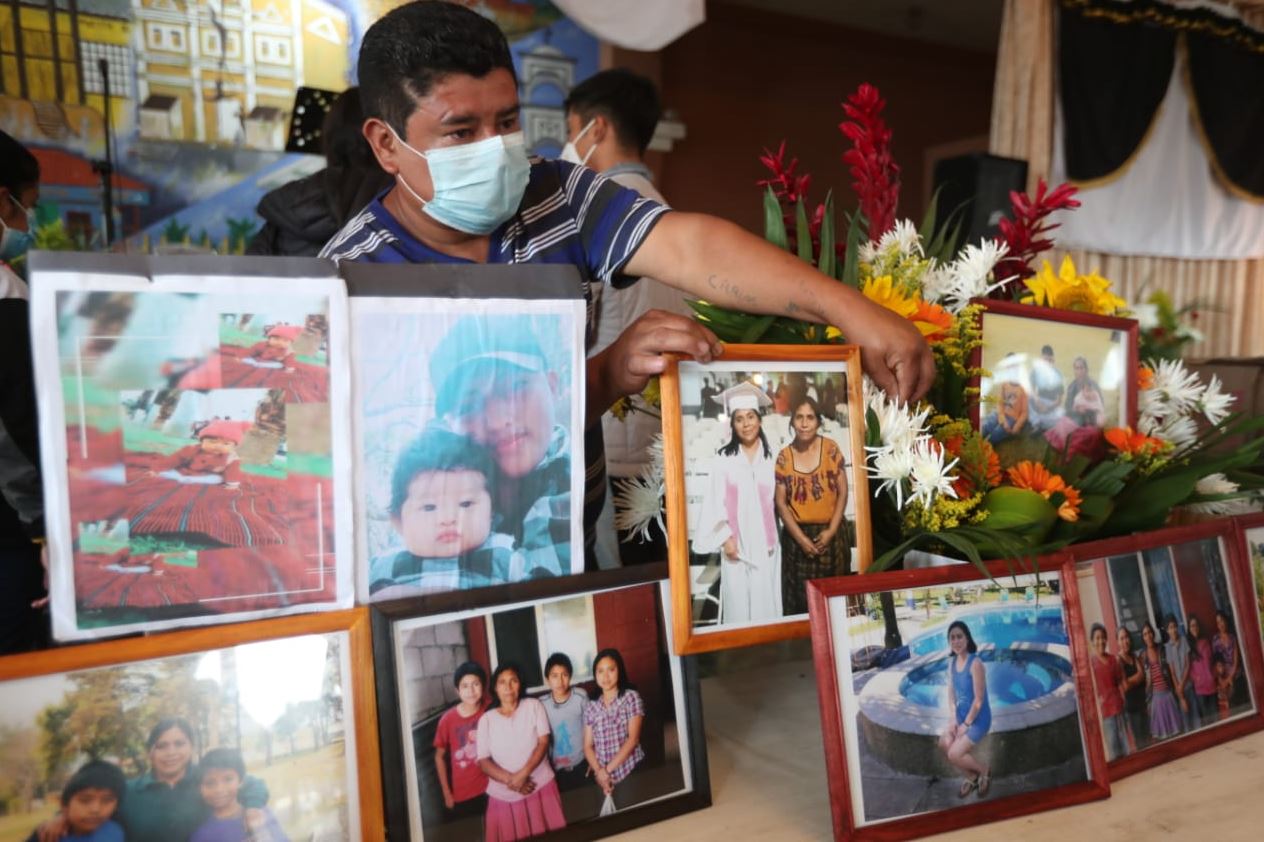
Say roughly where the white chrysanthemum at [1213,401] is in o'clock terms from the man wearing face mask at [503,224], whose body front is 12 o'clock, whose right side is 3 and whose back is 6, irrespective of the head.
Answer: The white chrysanthemum is roughly at 10 o'clock from the man wearing face mask.

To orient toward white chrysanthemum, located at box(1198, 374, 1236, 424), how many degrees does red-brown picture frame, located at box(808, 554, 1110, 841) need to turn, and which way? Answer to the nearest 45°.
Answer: approximately 135° to its left

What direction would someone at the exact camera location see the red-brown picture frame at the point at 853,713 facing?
facing the viewer

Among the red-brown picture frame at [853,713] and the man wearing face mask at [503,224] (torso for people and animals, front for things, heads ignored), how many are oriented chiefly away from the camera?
0

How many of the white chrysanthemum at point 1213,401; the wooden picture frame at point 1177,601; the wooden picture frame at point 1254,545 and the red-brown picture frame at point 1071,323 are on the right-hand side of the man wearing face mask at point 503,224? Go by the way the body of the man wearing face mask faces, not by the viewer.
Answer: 0

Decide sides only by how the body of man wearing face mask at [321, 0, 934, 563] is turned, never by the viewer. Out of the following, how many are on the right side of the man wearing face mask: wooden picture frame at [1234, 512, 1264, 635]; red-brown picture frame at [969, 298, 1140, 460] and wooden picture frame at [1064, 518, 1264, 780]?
0

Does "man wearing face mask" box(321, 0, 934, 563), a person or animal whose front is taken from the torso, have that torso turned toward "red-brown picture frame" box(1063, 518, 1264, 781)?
no

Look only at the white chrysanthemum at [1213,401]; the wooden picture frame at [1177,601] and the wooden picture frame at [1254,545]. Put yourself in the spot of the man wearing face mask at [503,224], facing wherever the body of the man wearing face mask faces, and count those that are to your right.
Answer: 0
